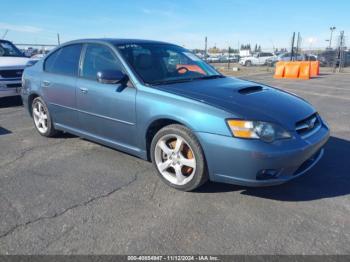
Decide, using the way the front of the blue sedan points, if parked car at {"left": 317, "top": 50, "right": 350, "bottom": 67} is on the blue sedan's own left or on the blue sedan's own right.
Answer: on the blue sedan's own left

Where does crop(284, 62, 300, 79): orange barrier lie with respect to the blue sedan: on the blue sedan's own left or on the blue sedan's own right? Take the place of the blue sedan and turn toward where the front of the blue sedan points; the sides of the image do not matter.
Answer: on the blue sedan's own left

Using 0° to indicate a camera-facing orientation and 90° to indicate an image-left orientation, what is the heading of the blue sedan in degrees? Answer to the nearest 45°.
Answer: approximately 315°

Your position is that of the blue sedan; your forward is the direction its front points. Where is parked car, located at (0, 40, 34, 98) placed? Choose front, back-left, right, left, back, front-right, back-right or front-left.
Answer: back

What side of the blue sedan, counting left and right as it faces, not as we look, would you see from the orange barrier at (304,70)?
left
